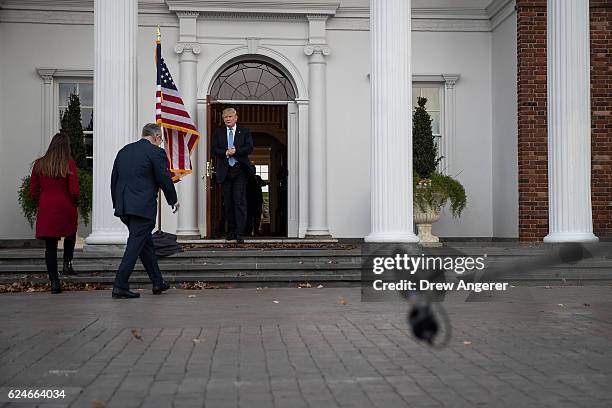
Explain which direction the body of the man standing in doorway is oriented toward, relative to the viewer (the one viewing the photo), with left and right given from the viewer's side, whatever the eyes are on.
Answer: facing the viewer

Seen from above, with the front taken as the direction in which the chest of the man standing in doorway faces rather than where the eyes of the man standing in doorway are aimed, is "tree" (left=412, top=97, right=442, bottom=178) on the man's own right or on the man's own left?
on the man's own left

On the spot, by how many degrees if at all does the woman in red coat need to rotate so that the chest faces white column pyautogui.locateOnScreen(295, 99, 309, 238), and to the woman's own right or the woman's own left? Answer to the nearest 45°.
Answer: approximately 45° to the woman's own right

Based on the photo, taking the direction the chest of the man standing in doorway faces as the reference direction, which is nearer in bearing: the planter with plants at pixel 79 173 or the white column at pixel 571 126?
the white column

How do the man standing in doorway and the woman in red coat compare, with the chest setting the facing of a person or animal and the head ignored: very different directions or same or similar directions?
very different directions

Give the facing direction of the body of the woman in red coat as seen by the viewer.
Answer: away from the camera

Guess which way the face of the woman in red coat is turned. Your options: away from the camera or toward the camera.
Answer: away from the camera

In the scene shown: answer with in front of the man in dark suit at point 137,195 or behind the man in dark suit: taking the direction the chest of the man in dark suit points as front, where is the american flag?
in front

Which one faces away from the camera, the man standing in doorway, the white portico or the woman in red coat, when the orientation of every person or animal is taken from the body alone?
the woman in red coat

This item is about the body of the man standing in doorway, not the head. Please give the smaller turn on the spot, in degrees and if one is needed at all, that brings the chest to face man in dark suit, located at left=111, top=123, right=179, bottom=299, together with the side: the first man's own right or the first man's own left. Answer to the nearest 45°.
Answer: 0° — they already face them

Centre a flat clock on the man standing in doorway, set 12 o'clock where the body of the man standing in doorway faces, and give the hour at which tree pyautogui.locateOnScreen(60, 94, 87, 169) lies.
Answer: The tree is roughly at 4 o'clock from the man standing in doorway.

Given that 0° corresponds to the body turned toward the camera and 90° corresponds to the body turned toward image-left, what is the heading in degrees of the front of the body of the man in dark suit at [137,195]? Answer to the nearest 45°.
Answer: approximately 225°

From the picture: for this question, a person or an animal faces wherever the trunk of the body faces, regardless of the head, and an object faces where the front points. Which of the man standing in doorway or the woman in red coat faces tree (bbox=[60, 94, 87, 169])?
the woman in red coat

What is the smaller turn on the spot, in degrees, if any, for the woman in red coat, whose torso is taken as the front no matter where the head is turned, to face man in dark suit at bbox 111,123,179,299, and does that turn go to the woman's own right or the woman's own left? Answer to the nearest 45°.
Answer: approximately 135° to the woman's own right

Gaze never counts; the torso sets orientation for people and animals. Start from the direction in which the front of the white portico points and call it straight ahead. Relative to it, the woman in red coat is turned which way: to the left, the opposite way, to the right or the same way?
the opposite way

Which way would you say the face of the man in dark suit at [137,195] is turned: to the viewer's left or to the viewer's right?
to the viewer's right

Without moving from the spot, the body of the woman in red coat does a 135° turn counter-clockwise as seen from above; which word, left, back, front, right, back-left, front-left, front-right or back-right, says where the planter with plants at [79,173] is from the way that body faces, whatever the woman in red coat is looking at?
back-right

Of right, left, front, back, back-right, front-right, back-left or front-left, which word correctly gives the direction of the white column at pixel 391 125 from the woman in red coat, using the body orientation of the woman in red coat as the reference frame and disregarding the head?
right
